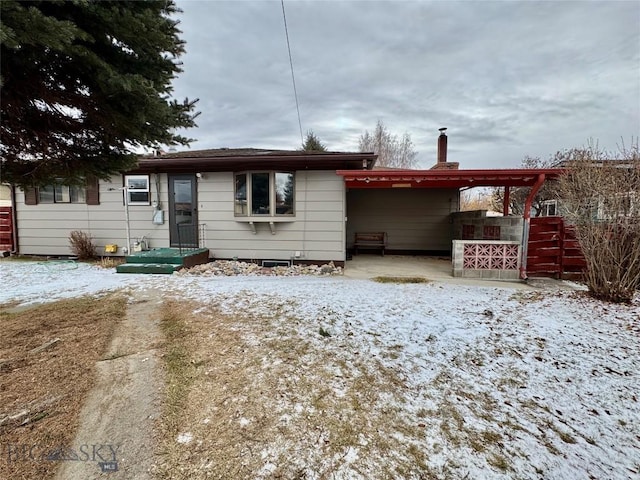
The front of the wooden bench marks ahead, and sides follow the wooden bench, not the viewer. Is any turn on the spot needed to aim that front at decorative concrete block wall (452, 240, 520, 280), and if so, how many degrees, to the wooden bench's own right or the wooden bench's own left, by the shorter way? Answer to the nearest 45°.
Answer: approximately 45° to the wooden bench's own left

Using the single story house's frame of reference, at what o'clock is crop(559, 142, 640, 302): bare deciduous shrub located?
The bare deciduous shrub is roughly at 10 o'clock from the single story house.

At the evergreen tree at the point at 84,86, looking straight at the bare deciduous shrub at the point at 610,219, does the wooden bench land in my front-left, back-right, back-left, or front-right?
front-left

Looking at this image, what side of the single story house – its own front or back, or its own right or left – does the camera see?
front

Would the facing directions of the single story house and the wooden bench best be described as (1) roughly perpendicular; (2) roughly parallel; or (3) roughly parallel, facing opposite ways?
roughly parallel

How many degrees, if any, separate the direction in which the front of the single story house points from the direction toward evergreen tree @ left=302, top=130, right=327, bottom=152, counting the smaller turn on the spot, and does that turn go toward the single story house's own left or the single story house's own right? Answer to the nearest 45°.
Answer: approximately 180°

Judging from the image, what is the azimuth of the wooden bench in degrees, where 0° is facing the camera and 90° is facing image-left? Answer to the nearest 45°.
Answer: approximately 0°

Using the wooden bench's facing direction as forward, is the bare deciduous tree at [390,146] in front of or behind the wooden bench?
behind

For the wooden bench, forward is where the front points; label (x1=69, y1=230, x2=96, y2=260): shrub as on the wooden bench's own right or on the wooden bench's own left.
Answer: on the wooden bench's own right

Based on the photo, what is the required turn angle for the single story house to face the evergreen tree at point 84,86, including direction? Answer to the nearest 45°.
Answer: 0° — it already faces it

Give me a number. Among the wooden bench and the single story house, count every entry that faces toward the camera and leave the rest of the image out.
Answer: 2
